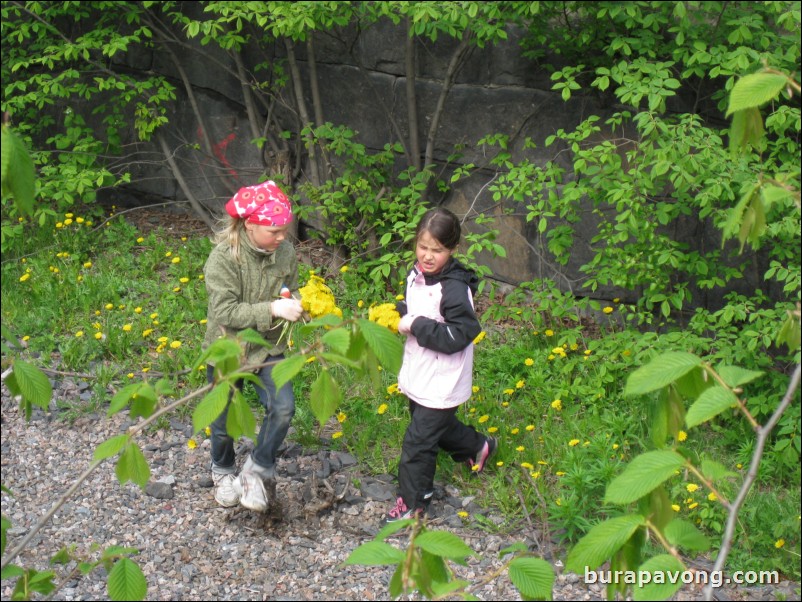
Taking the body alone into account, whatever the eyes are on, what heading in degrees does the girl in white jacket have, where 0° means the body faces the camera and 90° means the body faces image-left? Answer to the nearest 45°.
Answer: approximately 45°
